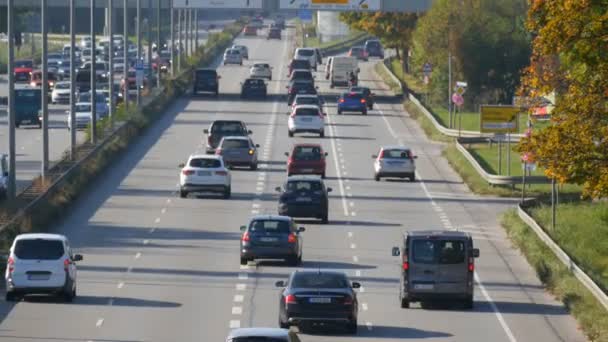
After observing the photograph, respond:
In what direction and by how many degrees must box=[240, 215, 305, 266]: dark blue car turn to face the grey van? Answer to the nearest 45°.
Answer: approximately 135° to its right

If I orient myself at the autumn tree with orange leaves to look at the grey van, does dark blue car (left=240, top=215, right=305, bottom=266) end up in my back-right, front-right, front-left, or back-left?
front-right

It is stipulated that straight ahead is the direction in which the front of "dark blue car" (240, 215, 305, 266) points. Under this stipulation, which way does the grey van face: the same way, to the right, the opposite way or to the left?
the same way

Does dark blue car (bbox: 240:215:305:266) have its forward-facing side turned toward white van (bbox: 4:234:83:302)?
no

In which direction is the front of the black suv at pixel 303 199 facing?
away from the camera

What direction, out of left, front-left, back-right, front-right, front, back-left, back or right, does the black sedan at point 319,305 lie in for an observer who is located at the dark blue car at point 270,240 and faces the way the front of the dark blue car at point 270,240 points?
back

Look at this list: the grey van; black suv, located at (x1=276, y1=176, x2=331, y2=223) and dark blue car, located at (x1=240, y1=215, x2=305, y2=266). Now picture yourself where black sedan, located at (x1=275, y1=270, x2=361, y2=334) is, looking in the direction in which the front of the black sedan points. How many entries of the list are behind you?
0

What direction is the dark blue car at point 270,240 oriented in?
away from the camera

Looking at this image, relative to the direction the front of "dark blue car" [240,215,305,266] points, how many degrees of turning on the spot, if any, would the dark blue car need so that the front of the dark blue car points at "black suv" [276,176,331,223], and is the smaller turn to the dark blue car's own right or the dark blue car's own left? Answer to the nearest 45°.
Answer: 0° — it already faces it

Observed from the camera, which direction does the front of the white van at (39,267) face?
facing away from the viewer

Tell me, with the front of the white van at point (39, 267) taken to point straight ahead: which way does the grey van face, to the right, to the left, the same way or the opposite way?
the same way

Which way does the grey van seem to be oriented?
away from the camera

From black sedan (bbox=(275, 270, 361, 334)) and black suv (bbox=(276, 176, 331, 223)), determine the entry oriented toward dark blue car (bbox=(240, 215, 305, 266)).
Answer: the black sedan

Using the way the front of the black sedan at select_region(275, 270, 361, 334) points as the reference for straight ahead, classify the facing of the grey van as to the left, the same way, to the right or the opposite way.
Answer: the same way

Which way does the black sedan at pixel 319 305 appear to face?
away from the camera

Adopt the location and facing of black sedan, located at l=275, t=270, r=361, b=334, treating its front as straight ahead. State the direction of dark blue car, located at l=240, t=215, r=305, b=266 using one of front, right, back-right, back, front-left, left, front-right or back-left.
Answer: front

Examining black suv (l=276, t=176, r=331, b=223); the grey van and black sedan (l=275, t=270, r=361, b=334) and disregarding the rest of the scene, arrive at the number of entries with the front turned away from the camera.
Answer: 3
